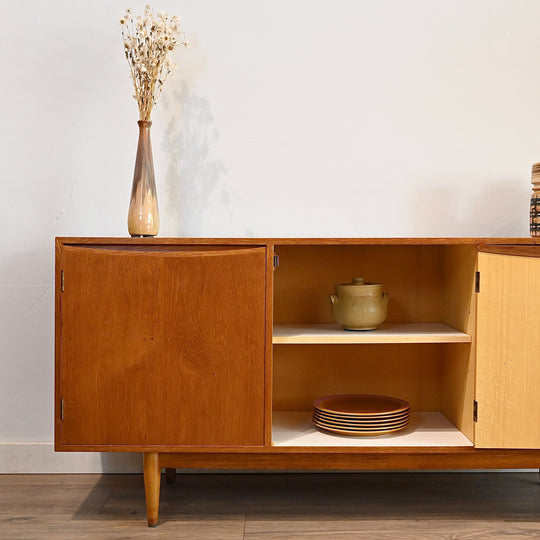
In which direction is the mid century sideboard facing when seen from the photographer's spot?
facing the viewer
